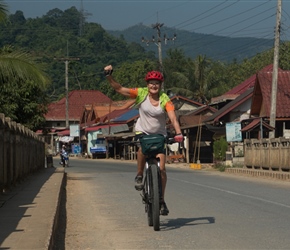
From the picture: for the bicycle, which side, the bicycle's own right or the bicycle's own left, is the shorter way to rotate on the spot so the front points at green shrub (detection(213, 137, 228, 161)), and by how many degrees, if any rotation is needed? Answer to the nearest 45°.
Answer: approximately 180°

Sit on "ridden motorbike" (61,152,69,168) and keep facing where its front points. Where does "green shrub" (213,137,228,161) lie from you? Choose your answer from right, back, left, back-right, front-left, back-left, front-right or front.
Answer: left

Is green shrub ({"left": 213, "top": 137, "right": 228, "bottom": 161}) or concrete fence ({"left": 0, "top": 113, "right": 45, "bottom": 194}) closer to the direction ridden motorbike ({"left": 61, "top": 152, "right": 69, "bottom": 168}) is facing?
the concrete fence

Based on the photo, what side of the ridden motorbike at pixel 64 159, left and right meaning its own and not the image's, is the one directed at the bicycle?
front

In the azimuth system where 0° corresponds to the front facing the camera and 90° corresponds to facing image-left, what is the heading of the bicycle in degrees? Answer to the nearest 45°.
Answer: approximately 0°

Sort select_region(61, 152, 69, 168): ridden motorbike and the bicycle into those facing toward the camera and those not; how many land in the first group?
2

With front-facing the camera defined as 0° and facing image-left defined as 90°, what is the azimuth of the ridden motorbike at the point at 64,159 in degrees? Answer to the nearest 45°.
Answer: approximately 0°

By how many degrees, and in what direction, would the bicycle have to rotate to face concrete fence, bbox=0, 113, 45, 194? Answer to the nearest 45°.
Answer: approximately 135° to its right

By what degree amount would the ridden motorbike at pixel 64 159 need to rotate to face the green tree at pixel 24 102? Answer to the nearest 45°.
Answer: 0° — it already faces it

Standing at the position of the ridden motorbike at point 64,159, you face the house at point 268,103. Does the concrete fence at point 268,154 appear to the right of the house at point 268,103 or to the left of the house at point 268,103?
right
